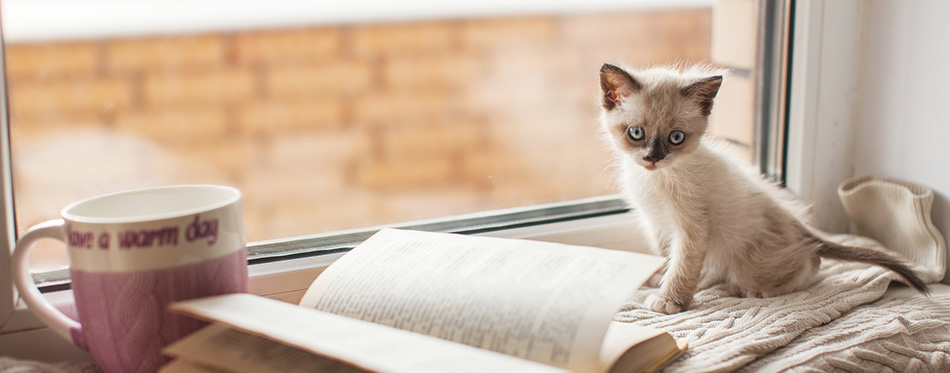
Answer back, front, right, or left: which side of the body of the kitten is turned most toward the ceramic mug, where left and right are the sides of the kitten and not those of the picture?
front

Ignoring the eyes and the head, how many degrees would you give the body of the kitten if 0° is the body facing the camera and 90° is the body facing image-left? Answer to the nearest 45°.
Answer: approximately 45°
